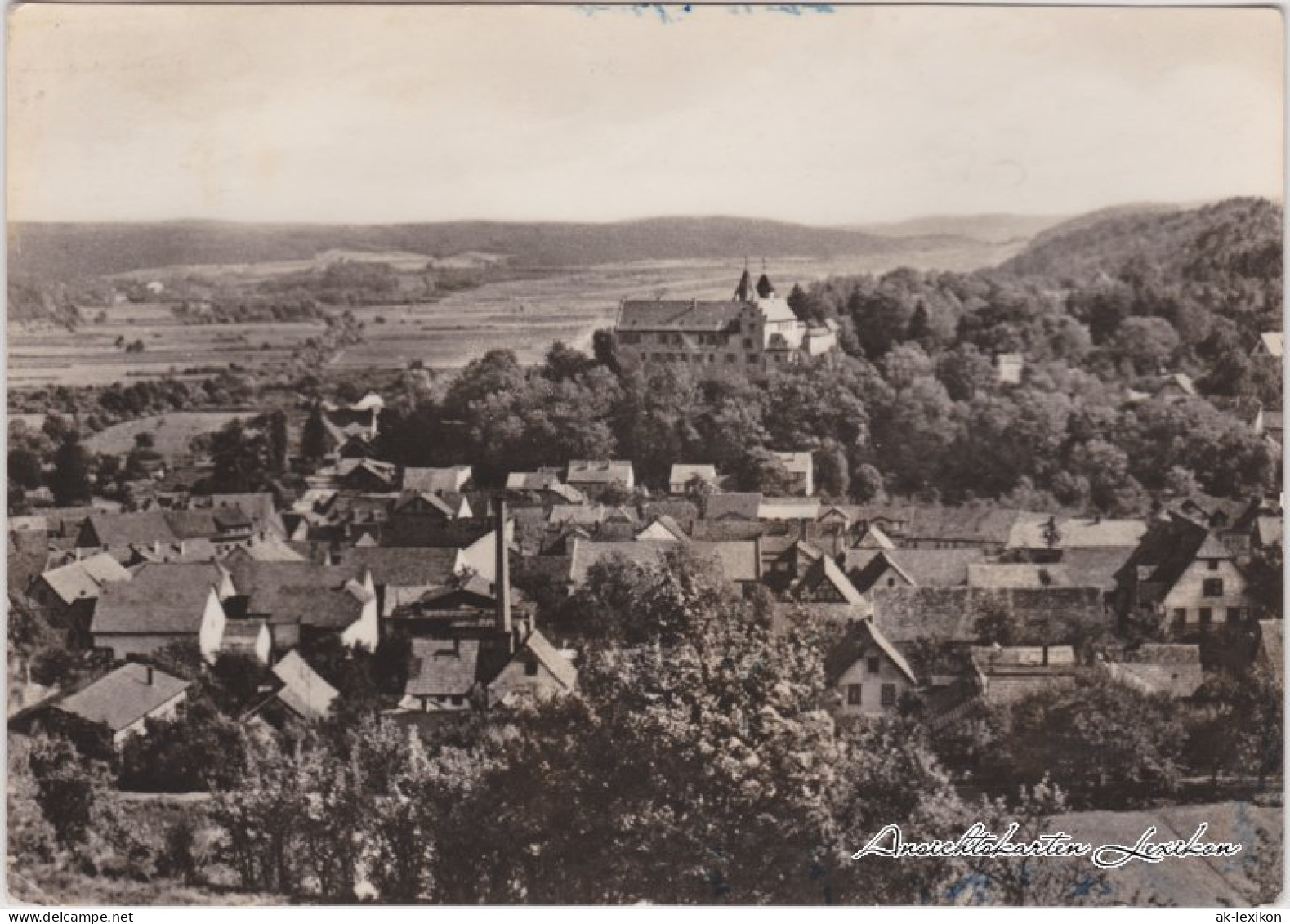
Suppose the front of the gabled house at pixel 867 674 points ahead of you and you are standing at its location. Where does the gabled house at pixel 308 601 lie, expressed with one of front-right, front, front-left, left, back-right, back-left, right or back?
right

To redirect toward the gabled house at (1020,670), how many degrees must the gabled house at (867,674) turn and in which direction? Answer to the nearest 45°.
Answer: approximately 90° to its left

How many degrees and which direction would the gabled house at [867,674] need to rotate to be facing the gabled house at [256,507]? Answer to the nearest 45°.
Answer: approximately 90° to its right

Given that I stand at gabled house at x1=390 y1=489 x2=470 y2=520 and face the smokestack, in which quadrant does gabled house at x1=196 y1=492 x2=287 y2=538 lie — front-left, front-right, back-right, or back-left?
back-right

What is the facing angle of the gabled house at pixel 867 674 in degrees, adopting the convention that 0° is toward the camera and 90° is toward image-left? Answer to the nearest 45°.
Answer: approximately 0°

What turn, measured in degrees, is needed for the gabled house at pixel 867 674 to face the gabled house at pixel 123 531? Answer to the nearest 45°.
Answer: approximately 90° to its right

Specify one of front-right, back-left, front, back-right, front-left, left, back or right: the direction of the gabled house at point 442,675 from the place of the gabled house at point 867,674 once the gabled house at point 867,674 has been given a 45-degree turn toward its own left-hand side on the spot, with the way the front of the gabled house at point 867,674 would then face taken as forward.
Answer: back-right

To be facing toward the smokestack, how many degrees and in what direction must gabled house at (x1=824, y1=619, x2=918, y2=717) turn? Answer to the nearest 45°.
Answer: approximately 90° to its right

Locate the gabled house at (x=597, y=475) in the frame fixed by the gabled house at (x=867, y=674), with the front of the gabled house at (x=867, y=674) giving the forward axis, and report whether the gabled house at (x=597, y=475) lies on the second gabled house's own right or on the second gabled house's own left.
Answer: on the second gabled house's own right

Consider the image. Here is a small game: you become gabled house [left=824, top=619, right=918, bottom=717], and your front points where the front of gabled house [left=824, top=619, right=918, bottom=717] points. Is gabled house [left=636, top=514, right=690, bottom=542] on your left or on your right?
on your right
